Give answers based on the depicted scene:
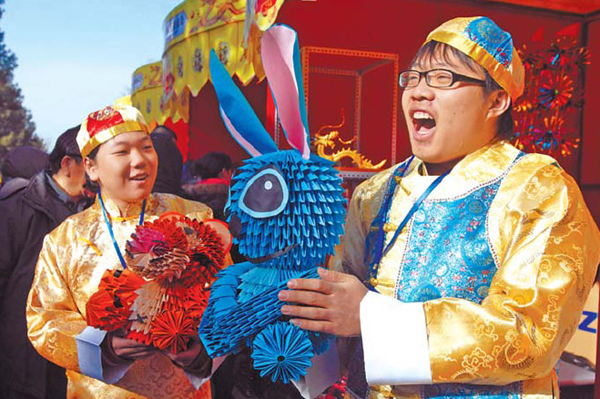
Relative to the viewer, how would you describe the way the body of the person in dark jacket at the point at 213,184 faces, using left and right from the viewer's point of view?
facing away from the viewer and to the right of the viewer

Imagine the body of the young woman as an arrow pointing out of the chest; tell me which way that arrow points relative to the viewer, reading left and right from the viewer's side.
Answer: facing the viewer and to the right of the viewer

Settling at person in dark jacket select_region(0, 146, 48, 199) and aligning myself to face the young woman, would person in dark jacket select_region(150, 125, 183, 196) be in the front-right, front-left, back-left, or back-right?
front-left

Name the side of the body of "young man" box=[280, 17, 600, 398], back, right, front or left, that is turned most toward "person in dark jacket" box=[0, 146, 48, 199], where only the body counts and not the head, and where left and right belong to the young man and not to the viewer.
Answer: right

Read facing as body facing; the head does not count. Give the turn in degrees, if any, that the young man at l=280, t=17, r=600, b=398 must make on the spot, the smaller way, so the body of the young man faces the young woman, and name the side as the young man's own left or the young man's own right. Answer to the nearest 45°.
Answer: approximately 45° to the young man's own right

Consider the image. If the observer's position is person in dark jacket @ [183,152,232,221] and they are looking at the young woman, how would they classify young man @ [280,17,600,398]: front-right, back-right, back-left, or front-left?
front-left

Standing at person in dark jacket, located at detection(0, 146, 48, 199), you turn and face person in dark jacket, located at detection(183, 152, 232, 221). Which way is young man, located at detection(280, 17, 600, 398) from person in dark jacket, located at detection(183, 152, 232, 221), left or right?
right

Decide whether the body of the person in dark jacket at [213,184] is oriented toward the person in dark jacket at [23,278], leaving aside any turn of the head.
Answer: no

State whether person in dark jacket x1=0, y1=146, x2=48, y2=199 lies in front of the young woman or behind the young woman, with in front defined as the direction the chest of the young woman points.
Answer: behind

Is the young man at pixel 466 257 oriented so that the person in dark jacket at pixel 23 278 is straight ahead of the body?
no

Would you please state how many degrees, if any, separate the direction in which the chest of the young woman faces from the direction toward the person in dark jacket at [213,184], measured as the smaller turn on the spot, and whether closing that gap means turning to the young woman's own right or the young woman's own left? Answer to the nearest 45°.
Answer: approximately 90° to the young woman's own left

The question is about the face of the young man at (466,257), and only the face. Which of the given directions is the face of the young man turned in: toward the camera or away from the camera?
toward the camera

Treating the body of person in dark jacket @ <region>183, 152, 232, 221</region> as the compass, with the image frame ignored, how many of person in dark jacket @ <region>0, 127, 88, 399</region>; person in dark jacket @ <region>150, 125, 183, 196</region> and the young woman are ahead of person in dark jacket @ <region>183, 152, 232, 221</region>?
0

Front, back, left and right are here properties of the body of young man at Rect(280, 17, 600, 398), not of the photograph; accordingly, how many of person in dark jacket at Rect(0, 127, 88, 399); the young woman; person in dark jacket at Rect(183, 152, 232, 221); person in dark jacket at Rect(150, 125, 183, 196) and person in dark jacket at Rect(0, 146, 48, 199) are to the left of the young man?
0

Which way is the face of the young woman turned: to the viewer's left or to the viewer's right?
to the viewer's right

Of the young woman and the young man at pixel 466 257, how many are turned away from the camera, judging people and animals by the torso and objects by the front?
0
